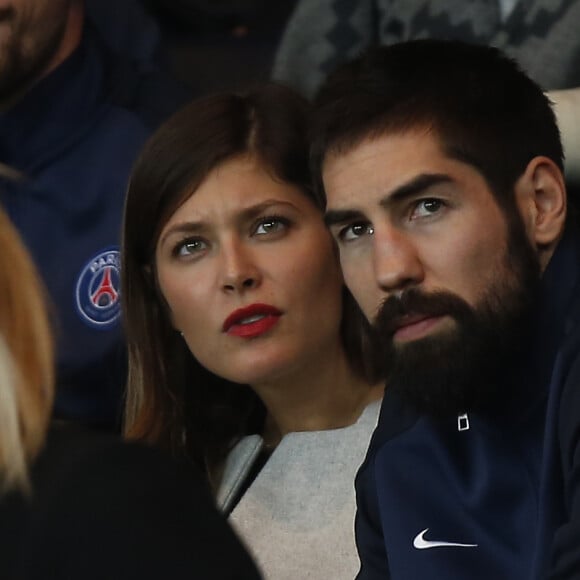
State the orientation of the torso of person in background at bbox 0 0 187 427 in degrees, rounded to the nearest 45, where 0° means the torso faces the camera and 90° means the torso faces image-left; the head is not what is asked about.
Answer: approximately 0°

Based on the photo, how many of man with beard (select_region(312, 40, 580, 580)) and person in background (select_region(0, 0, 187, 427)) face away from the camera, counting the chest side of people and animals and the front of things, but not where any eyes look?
0

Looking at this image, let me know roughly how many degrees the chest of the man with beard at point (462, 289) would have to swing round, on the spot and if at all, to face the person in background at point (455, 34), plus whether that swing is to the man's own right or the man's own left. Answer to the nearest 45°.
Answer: approximately 135° to the man's own right

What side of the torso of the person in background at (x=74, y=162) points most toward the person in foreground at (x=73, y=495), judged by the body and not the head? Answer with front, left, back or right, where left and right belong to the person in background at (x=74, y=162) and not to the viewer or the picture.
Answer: front

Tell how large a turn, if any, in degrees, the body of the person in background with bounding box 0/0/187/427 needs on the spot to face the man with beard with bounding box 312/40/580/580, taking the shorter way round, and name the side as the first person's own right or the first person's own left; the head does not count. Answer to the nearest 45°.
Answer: approximately 45° to the first person's own left

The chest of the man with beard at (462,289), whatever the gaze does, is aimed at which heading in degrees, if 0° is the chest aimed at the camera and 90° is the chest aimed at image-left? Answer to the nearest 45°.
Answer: approximately 45°

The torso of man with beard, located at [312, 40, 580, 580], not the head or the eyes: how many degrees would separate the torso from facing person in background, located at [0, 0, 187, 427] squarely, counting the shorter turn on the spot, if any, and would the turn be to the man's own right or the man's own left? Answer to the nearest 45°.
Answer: approximately 90° to the man's own right
